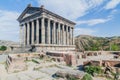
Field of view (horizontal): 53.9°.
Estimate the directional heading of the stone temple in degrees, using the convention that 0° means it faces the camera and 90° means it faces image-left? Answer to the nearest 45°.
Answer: approximately 45°
